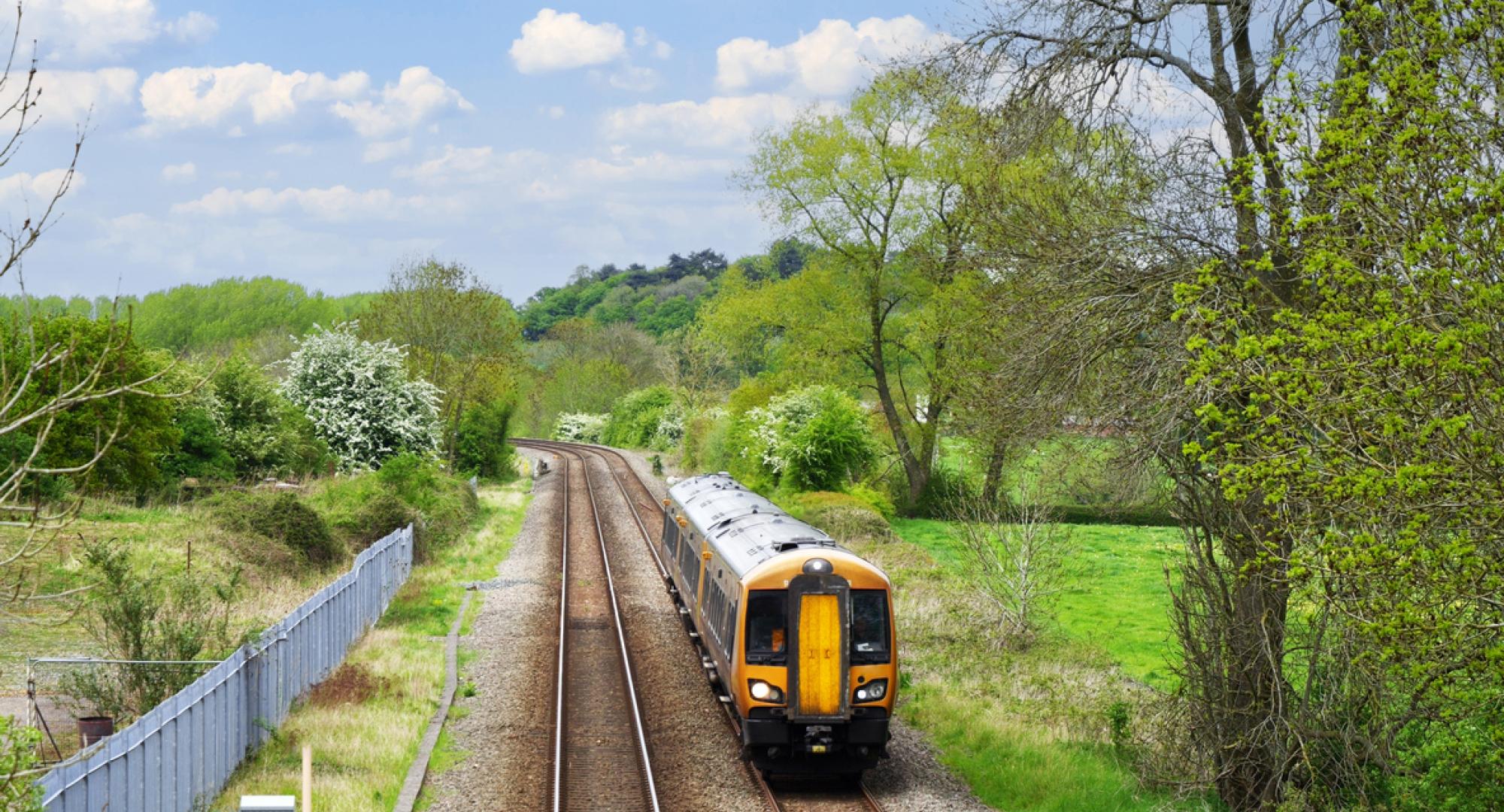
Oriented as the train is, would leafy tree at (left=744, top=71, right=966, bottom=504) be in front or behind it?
behind

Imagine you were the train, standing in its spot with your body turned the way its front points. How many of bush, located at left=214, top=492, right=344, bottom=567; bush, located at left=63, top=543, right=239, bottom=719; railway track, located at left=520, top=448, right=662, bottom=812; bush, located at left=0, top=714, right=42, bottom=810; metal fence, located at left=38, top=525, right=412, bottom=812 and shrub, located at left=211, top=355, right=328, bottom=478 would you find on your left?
0

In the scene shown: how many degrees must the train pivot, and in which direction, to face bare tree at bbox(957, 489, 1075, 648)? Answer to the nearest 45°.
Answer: approximately 135° to its left

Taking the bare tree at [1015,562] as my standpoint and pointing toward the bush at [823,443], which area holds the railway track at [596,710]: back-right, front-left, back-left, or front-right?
back-left

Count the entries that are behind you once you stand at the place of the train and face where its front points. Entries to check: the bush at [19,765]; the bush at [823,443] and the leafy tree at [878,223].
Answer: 2

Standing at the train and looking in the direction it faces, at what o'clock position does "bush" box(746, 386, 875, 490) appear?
The bush is roughly at 6 o'clock from the train.

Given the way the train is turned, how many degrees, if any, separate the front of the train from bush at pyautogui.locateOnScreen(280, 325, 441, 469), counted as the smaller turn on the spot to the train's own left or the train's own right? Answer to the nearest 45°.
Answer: approximately 135° to the train's own right

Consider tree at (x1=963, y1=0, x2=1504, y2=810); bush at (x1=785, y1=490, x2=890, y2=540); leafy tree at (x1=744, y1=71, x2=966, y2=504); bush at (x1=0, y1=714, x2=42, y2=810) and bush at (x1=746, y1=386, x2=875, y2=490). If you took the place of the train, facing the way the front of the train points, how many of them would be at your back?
3

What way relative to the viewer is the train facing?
toward the camera

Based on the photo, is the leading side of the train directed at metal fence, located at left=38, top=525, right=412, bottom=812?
no

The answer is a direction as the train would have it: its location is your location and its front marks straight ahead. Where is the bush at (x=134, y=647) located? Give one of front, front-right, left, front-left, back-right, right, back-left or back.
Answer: right

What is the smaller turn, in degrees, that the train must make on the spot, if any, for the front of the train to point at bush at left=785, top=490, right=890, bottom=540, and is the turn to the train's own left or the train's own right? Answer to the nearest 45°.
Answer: approximately 180°

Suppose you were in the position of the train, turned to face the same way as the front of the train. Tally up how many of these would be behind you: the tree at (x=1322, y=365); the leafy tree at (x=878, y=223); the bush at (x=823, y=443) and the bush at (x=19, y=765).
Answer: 2

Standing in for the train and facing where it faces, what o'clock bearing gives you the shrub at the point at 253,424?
The shrub is roughly at 5 o'clock from the train.

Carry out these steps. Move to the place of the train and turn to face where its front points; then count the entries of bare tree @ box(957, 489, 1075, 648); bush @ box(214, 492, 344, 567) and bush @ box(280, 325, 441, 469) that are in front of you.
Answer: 0

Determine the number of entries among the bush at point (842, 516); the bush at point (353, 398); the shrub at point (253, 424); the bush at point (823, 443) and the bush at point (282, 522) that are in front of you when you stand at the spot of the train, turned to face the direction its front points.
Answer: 0

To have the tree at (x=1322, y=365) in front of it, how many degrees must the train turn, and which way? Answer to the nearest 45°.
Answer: approximately 45° to its left
